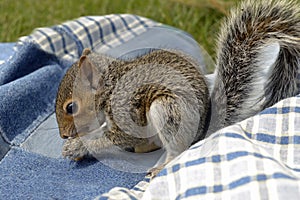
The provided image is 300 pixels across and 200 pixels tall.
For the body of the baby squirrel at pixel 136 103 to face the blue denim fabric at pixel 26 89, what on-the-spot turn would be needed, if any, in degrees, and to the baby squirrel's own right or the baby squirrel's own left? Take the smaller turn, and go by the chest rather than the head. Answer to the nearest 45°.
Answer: approximately 45° to the baby squirrel's own right

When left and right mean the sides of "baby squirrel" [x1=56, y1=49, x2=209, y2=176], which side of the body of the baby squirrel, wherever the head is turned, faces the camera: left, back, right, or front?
left

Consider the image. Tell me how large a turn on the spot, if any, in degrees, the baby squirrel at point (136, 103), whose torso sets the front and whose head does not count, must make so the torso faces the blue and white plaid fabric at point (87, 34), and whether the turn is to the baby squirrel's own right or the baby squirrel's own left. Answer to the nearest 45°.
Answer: approximately 90° to the baby squirrel's own right
